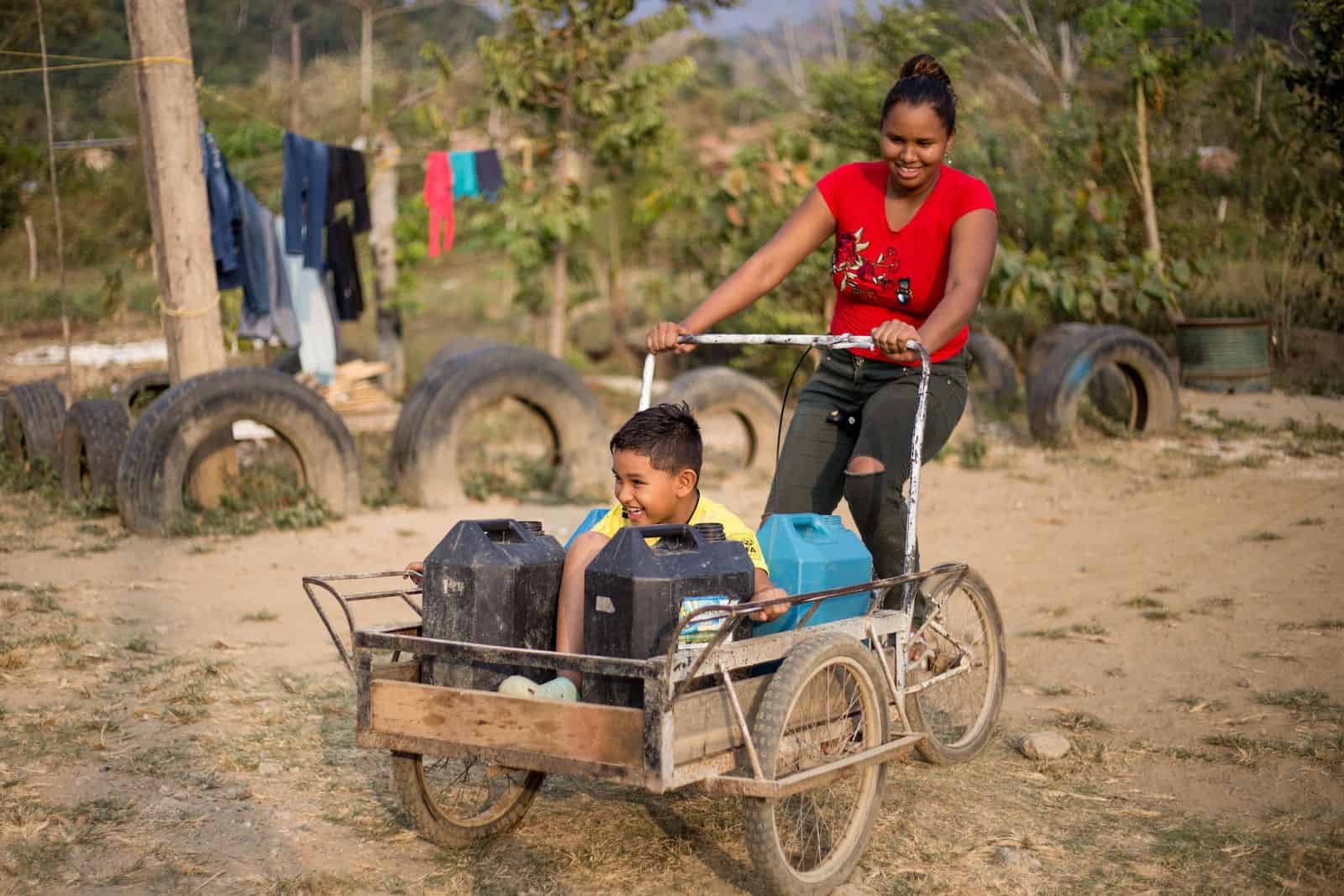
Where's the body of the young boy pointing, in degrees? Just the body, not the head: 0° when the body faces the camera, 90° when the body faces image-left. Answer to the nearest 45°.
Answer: approximately 45°

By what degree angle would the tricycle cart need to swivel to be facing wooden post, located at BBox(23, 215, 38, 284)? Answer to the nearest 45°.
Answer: approximately 90° to its right

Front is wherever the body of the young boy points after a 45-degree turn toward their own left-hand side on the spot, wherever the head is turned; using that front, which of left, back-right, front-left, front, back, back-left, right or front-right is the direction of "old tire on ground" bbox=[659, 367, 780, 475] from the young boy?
back

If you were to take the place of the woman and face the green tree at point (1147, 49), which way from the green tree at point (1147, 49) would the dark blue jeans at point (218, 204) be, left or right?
left

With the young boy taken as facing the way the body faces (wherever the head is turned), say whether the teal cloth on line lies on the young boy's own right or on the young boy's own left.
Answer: on the young boy's own right

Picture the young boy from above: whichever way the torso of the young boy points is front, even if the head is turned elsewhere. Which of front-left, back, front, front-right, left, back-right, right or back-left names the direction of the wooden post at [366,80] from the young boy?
back-right

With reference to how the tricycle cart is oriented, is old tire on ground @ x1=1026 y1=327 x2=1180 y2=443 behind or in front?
behind

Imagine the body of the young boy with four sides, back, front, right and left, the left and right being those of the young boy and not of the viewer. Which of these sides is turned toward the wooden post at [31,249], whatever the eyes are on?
right

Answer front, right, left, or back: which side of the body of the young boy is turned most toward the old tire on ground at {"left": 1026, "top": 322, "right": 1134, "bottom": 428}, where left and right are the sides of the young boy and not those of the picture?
back

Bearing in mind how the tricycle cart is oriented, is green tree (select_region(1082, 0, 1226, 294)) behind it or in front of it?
behind

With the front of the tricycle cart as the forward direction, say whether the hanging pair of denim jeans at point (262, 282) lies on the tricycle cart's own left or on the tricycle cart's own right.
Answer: on the tricycle cart's own right

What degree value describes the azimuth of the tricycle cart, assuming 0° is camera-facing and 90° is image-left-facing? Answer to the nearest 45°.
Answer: approximately 45°

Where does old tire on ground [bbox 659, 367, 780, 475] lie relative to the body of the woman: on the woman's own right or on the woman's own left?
on the woman's own right
